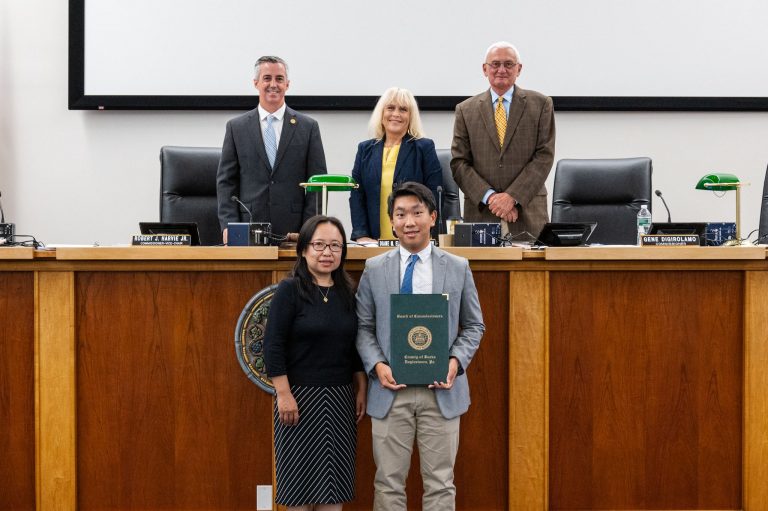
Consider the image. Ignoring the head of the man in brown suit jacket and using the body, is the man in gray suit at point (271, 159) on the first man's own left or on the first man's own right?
on the first man's own right

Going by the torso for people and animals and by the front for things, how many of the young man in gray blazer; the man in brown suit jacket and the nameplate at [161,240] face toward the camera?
3

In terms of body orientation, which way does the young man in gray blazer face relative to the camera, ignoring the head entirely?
toward the camera

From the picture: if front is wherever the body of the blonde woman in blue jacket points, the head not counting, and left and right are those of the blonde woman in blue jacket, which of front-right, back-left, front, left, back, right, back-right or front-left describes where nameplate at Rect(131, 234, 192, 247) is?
front-right

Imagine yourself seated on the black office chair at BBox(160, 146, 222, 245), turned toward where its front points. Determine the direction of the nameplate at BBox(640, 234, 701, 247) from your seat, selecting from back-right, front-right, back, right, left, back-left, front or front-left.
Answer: front-left

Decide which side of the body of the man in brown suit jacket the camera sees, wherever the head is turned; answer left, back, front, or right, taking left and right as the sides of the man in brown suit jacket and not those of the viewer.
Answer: front

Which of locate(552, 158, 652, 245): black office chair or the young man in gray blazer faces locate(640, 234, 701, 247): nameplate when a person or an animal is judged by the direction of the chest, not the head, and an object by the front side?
the black office chair

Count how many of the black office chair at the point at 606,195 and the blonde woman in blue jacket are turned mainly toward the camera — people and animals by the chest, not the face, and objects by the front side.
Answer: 2

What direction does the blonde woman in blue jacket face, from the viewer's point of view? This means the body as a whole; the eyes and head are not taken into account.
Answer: toward the camera

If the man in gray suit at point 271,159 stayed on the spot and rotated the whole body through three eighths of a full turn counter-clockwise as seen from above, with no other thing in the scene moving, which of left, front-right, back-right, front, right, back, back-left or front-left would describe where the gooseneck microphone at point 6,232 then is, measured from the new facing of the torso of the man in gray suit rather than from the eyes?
back

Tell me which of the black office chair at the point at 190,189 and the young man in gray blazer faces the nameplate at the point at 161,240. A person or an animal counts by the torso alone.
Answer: the black office chair
